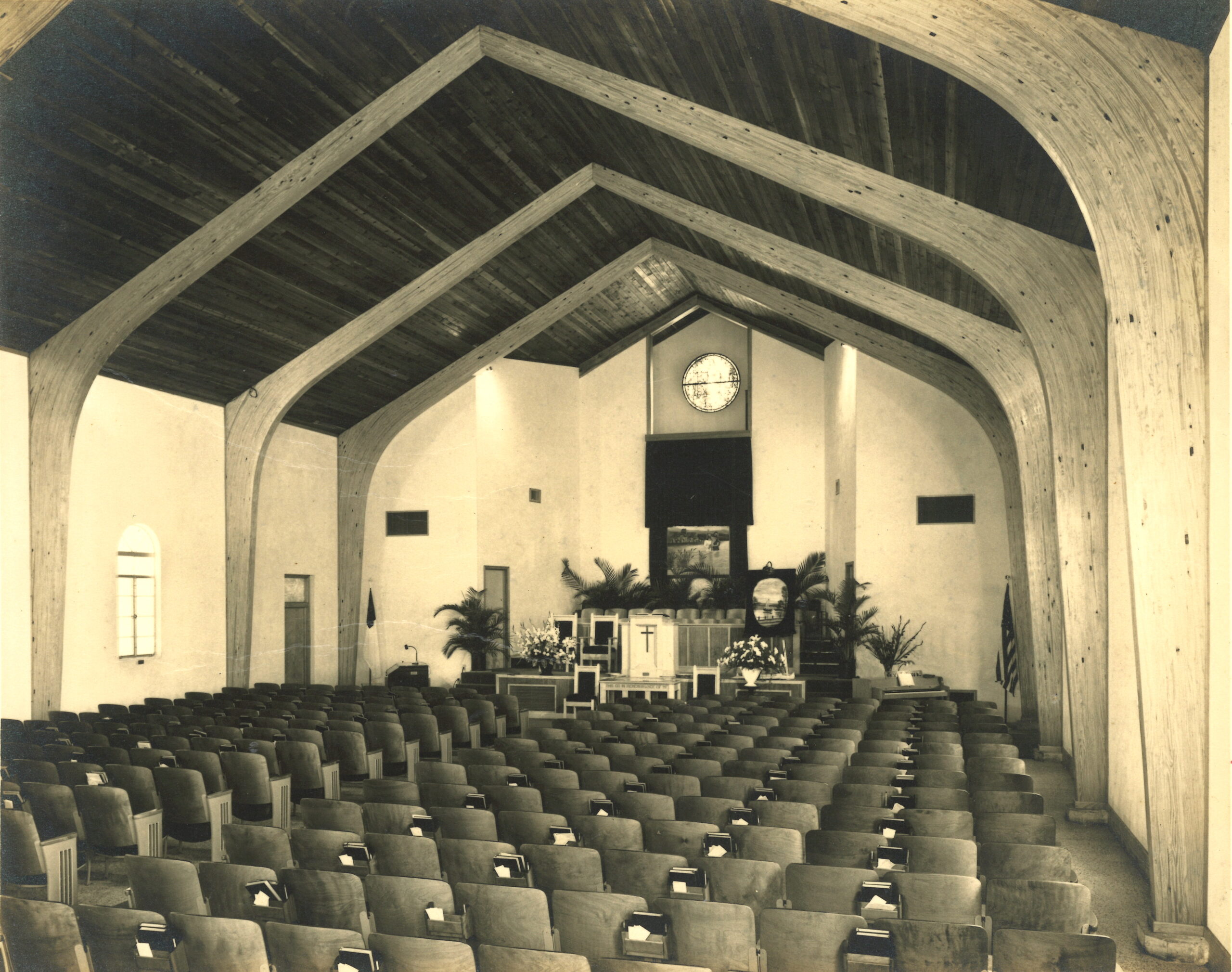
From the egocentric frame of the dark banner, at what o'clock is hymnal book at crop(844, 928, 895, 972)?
The hymnal book is roughly at 12 o'clock from the dark banner.

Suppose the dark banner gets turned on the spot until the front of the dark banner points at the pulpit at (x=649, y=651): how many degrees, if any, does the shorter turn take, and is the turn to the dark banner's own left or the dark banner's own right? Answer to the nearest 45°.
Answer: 0° — it already faces it

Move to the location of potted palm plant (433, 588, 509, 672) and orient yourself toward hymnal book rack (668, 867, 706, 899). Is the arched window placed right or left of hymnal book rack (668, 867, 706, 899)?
right

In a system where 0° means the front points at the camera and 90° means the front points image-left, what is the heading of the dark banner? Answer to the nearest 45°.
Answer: approximately 0°

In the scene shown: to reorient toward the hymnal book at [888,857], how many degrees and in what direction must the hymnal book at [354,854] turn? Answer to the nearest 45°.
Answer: approximately 90° to its left

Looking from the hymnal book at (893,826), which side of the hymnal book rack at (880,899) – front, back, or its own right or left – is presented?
back

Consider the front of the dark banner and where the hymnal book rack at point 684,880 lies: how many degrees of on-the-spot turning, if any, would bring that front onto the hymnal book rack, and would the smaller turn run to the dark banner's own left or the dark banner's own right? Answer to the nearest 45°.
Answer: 0° — it already faces it

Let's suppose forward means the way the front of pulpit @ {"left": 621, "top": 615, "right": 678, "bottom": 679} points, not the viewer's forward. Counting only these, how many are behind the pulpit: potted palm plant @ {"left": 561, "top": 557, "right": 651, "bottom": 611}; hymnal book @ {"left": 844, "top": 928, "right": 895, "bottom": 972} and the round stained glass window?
2

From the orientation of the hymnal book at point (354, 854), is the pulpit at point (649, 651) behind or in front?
behind

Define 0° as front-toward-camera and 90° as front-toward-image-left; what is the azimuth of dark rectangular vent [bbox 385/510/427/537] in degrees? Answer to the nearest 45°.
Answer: approximately 0°
